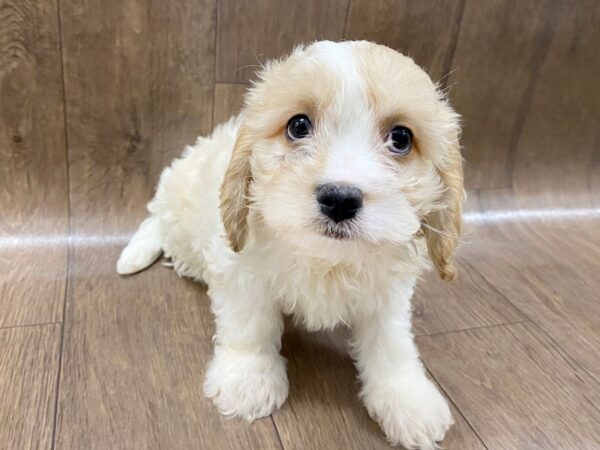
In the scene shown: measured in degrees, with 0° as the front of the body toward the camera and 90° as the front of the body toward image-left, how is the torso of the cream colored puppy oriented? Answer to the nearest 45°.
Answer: approximately 315°
